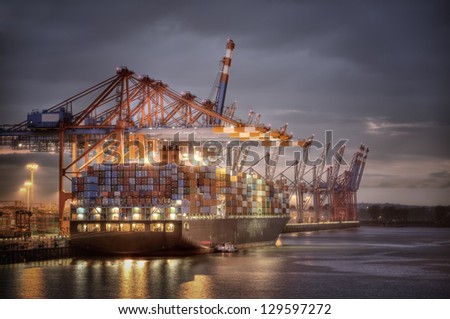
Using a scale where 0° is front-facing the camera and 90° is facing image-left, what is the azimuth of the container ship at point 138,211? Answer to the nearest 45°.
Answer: approximately 225°

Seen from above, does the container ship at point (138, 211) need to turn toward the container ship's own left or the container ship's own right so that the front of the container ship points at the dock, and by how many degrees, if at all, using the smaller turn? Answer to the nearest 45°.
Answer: approximately 135° to the container ship's own left
